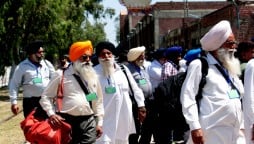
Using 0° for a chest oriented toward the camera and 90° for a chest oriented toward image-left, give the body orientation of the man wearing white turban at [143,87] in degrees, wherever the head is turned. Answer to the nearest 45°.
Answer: approximately 315°

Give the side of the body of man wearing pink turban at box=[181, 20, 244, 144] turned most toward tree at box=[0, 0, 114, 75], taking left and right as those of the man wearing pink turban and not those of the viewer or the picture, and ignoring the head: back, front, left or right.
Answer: back

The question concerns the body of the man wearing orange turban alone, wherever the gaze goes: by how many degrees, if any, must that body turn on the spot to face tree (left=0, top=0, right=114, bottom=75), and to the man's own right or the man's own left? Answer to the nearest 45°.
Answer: approximately 135° to the man's own left

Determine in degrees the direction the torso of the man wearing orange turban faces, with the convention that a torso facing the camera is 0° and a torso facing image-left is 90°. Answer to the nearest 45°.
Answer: approximately 315°

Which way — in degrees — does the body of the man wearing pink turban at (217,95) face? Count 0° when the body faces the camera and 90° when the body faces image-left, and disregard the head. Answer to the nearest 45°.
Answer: approximately 315°

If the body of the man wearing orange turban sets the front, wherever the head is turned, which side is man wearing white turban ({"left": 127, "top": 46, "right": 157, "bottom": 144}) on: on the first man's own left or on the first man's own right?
on the first man's own left

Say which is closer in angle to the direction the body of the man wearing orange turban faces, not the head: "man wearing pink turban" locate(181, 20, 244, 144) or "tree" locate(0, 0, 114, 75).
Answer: the man wearing pink turban
